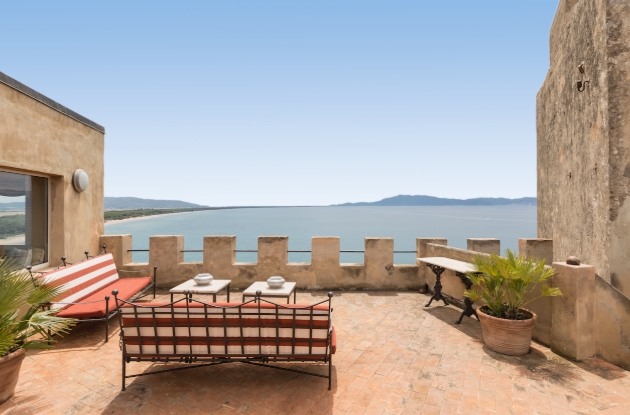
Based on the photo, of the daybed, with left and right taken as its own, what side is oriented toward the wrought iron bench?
front

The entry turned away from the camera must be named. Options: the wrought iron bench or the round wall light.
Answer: the wrought iron bench

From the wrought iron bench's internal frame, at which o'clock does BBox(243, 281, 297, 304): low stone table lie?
The low stone table is roughly at 1 o'clock from the wrought iron bench.

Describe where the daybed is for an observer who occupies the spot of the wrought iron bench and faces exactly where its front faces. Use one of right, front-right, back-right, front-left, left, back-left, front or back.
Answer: front-left

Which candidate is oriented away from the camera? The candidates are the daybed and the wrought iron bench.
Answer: the wrought iron bench

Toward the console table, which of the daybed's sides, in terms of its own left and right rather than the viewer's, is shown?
front

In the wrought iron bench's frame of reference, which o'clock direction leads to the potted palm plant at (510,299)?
The potted palm plant is roughly at 3 o'clock from the wrought iron bench.

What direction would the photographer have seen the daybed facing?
facing the viewer and to the right of the viewer

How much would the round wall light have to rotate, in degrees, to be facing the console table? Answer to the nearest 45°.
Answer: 0° — it already faces it

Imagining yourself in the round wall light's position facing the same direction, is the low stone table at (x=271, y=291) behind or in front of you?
in front

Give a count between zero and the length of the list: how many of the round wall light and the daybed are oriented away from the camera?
0

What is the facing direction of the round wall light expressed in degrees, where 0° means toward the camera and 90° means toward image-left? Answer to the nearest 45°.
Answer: approximately 315°

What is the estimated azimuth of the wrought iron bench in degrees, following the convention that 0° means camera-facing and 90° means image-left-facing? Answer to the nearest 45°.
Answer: approximately 180°

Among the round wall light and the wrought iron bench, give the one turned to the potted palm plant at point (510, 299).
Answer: the round wall light

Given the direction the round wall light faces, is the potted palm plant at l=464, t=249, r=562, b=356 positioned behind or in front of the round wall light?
in front

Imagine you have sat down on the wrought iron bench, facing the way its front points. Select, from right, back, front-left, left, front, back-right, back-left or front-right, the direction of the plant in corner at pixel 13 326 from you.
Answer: left

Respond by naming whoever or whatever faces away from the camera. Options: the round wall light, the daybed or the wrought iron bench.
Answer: the wrought iron bench
